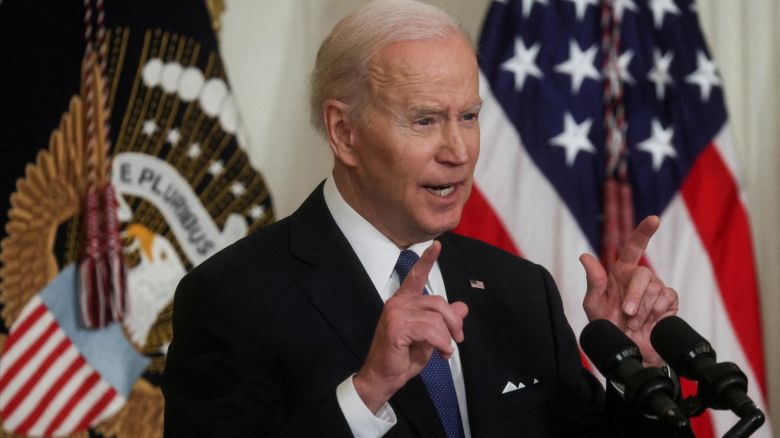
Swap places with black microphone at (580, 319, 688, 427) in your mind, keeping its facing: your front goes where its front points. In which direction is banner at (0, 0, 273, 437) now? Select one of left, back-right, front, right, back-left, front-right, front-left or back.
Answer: front

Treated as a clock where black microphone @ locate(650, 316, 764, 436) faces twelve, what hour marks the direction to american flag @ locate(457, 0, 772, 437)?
The american flag is roughly at 1 o'clock from the black microphone.

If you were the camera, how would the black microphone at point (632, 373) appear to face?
facing away from the viewer and to the left of the viewer

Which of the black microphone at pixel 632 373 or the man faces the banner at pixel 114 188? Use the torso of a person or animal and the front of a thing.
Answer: the black microphone

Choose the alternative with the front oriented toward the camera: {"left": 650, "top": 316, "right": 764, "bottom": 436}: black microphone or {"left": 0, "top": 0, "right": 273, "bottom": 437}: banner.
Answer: the banner

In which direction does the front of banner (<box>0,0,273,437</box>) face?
toward the camera

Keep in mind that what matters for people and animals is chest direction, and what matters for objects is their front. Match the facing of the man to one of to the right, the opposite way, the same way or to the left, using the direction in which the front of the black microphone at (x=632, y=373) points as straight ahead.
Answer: the opposite way

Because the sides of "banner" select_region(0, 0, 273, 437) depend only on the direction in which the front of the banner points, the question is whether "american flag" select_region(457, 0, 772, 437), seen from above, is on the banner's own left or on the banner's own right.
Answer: on the banner's own left

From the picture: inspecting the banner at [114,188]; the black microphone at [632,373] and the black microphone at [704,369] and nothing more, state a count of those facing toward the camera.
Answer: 1

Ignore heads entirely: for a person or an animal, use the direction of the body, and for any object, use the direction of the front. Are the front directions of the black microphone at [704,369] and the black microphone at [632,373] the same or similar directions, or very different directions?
same or similar directions

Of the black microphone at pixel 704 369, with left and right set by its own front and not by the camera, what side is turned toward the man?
front

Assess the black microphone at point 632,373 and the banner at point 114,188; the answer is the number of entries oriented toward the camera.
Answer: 1

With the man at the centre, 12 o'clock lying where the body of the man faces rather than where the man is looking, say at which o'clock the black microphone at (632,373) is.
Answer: The black microphone is roughly at 12 o'clock from the man.

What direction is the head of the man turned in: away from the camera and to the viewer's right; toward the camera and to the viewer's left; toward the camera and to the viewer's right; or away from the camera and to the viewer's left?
toward the camera and to the viewer's right

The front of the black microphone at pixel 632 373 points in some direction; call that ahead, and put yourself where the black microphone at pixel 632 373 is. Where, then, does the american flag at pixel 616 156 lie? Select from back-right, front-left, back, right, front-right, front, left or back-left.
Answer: front-right

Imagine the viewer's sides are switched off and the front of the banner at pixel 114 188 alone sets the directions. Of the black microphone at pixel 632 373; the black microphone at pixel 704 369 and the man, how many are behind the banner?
0

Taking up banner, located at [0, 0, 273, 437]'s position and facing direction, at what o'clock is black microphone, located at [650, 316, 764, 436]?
The black microphone is roughly at 11 o'clock from the banner.

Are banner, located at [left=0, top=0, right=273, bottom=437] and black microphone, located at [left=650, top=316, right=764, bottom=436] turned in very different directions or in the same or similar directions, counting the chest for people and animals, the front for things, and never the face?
very different directions
